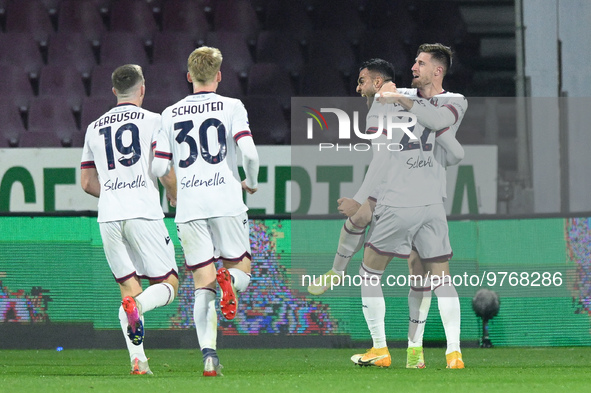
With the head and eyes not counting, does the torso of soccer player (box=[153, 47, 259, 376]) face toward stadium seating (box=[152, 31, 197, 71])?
yes

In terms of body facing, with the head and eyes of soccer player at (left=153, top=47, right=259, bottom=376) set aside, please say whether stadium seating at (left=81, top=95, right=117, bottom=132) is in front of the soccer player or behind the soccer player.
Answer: in front

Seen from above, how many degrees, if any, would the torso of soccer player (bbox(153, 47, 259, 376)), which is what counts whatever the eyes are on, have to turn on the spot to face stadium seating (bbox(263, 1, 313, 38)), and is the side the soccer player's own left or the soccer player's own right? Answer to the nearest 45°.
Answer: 0° — they already face it

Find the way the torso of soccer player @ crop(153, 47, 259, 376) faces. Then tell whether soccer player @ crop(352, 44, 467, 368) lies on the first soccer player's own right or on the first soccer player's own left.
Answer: on the first soccer player's own right

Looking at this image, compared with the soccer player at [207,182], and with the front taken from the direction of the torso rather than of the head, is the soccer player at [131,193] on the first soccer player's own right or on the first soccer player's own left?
on the first soccer player's own left

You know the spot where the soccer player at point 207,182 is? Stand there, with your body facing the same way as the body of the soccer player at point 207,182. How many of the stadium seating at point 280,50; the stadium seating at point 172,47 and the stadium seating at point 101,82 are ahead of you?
3

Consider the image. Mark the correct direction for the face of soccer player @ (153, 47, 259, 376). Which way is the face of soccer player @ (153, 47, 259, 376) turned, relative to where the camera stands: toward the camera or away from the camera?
away from the camera

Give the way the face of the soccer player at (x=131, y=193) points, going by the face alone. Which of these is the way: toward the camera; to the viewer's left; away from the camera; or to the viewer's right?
away from the camera

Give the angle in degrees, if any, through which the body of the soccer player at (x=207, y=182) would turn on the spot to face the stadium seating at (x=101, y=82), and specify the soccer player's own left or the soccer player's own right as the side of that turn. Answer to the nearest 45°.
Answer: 0° — they already face it

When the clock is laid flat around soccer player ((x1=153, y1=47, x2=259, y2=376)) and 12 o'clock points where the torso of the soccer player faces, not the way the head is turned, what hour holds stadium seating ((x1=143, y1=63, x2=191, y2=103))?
The stadium seating is roughly at 12 o'clock from the soccer player.

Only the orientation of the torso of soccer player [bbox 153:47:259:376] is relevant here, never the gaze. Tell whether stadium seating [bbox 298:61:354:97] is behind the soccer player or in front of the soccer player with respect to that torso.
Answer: in front

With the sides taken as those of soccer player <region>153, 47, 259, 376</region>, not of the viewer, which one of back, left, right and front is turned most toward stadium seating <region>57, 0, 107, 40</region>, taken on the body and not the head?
front

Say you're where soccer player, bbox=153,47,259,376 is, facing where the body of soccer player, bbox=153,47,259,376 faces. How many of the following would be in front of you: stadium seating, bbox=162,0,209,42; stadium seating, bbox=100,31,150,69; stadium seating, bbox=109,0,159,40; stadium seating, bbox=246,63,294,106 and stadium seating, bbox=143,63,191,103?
5

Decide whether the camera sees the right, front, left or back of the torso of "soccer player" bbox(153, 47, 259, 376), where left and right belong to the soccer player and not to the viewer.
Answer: back

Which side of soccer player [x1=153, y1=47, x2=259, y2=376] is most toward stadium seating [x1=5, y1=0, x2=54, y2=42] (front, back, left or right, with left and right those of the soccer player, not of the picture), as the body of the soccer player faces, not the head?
front
